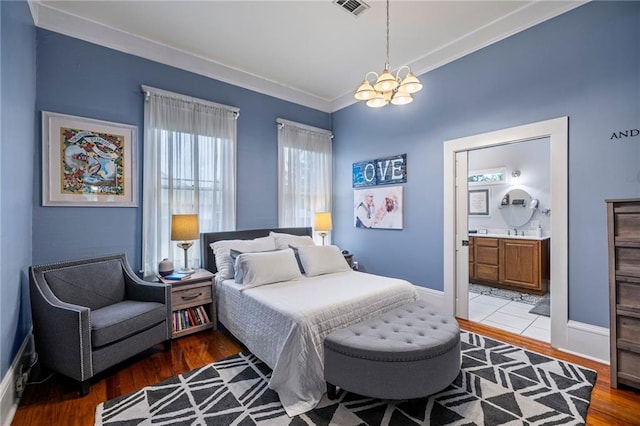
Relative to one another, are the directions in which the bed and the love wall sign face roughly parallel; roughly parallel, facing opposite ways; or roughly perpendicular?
roughly perpendicular

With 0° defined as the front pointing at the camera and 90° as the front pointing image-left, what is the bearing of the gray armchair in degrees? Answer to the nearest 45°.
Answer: approximately 315°

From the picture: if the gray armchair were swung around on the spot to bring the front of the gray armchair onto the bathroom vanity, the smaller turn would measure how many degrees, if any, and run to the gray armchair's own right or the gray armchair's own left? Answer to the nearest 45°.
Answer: approximately 45° to the gray armchair's own left

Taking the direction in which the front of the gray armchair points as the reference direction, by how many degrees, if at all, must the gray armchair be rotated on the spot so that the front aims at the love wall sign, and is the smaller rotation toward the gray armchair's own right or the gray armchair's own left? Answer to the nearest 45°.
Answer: approximately 45° to the gray armchair's own left

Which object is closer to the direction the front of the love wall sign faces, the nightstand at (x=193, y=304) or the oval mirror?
the nightstand

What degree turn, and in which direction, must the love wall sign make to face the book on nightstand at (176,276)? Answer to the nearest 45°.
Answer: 0° — it already faces it

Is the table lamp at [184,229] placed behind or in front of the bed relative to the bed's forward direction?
behind

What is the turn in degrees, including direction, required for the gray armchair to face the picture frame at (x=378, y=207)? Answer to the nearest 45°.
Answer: approximately 45° to its left

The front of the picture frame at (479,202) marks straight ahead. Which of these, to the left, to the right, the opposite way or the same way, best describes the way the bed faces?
to the left

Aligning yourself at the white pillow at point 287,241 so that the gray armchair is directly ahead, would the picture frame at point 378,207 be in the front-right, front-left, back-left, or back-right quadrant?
back-left

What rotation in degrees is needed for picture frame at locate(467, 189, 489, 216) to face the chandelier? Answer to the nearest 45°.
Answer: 0° — it already faces it

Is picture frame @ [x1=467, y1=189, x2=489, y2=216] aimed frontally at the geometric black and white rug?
yes

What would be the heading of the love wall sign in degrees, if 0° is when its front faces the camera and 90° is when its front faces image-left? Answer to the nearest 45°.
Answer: approximately 45°
